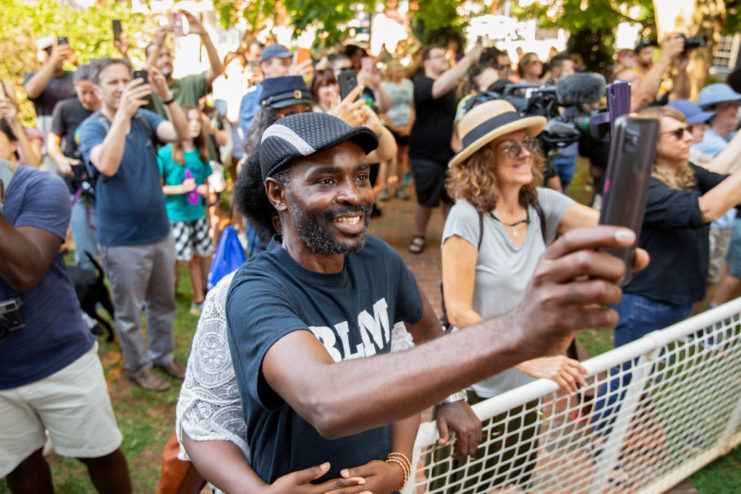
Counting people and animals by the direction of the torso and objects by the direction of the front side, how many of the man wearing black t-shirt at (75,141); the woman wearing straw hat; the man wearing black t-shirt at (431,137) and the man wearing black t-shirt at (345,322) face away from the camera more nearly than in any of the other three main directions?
0

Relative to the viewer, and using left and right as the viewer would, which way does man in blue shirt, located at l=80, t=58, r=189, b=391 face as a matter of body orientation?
facing the viewer and to the right of the viewer

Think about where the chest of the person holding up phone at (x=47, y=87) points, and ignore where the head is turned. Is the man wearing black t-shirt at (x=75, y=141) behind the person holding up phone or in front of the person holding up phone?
in front

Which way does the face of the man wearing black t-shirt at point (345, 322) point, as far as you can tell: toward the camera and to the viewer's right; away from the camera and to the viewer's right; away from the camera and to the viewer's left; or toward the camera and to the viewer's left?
toward the camera and to the viewer's right

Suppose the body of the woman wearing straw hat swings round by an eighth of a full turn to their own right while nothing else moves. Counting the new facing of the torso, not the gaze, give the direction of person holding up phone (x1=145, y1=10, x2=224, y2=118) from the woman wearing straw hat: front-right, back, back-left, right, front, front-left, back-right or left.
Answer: back-right

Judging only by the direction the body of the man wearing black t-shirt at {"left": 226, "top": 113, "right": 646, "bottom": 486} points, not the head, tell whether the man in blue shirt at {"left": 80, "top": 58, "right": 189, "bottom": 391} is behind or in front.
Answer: behind

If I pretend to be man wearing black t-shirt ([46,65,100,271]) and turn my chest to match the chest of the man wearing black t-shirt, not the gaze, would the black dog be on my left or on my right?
on my right

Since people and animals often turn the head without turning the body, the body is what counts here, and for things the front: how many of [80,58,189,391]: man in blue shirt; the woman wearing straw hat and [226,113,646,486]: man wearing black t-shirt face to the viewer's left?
0

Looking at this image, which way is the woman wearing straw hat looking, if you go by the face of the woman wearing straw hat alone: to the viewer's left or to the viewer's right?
to the viewer's right
